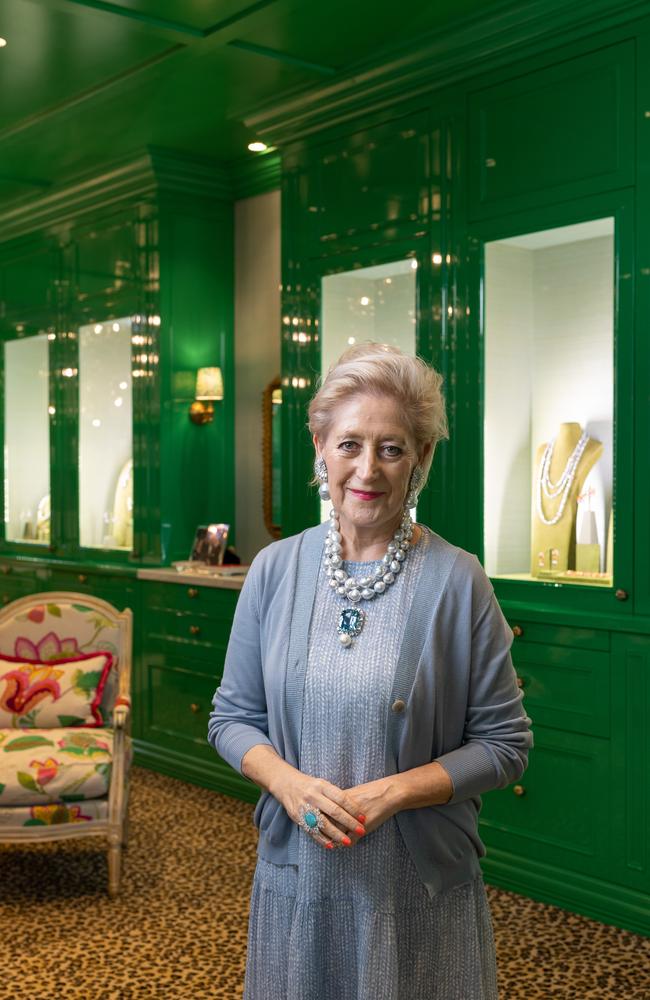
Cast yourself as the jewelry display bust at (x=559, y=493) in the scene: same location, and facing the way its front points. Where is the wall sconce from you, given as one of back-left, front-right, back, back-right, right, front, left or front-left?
right

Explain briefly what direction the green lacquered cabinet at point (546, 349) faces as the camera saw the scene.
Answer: facing the viewer and to the left of the viewer

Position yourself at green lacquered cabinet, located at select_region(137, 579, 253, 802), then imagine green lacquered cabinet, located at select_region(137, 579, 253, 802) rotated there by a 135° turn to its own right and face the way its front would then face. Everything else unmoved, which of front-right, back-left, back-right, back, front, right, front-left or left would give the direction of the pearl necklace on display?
back-right

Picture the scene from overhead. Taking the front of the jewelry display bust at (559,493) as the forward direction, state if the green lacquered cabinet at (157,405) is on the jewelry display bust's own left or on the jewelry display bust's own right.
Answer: on the jewelry display bust's own right

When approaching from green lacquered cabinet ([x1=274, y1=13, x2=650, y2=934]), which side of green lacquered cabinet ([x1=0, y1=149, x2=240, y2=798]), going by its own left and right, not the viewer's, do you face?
left

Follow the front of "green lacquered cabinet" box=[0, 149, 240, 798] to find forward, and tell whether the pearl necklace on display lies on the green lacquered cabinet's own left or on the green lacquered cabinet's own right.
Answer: on the green lacquered cabinet's own left

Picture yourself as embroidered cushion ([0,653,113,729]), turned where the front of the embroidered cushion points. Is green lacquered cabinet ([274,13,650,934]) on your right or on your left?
on your left

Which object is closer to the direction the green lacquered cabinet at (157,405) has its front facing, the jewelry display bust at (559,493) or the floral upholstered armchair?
the floral upholstered armchair

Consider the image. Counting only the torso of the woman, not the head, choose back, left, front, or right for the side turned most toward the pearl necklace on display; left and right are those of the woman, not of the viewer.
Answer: back

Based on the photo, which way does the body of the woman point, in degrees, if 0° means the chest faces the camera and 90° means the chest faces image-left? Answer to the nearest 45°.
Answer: approximately 0°

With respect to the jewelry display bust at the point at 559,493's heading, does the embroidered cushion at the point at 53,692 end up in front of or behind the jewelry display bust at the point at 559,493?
in front
